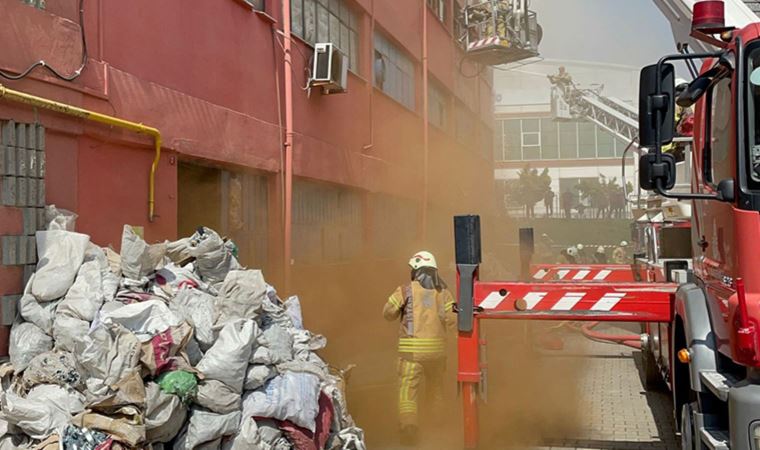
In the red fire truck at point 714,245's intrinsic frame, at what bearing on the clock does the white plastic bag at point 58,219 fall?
The white plastic bag is roughly at 3 o'clock from the red fire truck.

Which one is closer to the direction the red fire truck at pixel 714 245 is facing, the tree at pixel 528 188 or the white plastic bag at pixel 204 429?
the white plastic bag

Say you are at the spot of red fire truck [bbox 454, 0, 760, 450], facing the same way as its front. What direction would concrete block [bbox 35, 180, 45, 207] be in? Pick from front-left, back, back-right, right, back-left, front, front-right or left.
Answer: right

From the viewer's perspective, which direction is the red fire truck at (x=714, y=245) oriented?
toward the camera

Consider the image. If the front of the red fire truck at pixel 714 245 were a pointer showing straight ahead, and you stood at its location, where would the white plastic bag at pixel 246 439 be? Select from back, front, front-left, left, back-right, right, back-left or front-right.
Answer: right

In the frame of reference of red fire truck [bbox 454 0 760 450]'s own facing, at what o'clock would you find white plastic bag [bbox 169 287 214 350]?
The white plastic bag is roughly at 3 o'clock from the red fire truck.

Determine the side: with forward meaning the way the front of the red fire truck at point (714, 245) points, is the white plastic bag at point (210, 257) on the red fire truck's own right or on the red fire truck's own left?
on the red fire truck's own right

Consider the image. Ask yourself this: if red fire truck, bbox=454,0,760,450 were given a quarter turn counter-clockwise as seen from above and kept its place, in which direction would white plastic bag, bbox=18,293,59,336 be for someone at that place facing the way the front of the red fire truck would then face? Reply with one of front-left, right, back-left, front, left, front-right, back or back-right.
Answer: back

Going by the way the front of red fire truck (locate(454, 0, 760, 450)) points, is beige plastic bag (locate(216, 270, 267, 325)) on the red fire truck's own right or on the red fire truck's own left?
on the red fire truck's own right

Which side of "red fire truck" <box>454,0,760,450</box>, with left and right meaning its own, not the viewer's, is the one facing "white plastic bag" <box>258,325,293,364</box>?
right

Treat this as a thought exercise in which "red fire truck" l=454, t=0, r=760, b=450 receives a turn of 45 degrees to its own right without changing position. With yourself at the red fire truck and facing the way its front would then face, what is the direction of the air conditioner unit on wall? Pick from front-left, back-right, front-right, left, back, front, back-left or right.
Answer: right

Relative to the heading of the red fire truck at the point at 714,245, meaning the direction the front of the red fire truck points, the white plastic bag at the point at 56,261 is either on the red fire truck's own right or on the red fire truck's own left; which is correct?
on the red fire truck's own right

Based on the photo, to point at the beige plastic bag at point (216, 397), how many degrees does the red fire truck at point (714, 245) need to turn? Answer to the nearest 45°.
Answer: approximately 90° to its right

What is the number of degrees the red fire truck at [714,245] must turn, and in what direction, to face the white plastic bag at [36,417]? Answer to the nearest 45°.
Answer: approximately 90° to its right

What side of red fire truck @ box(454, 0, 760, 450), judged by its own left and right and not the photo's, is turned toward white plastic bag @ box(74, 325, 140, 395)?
right
